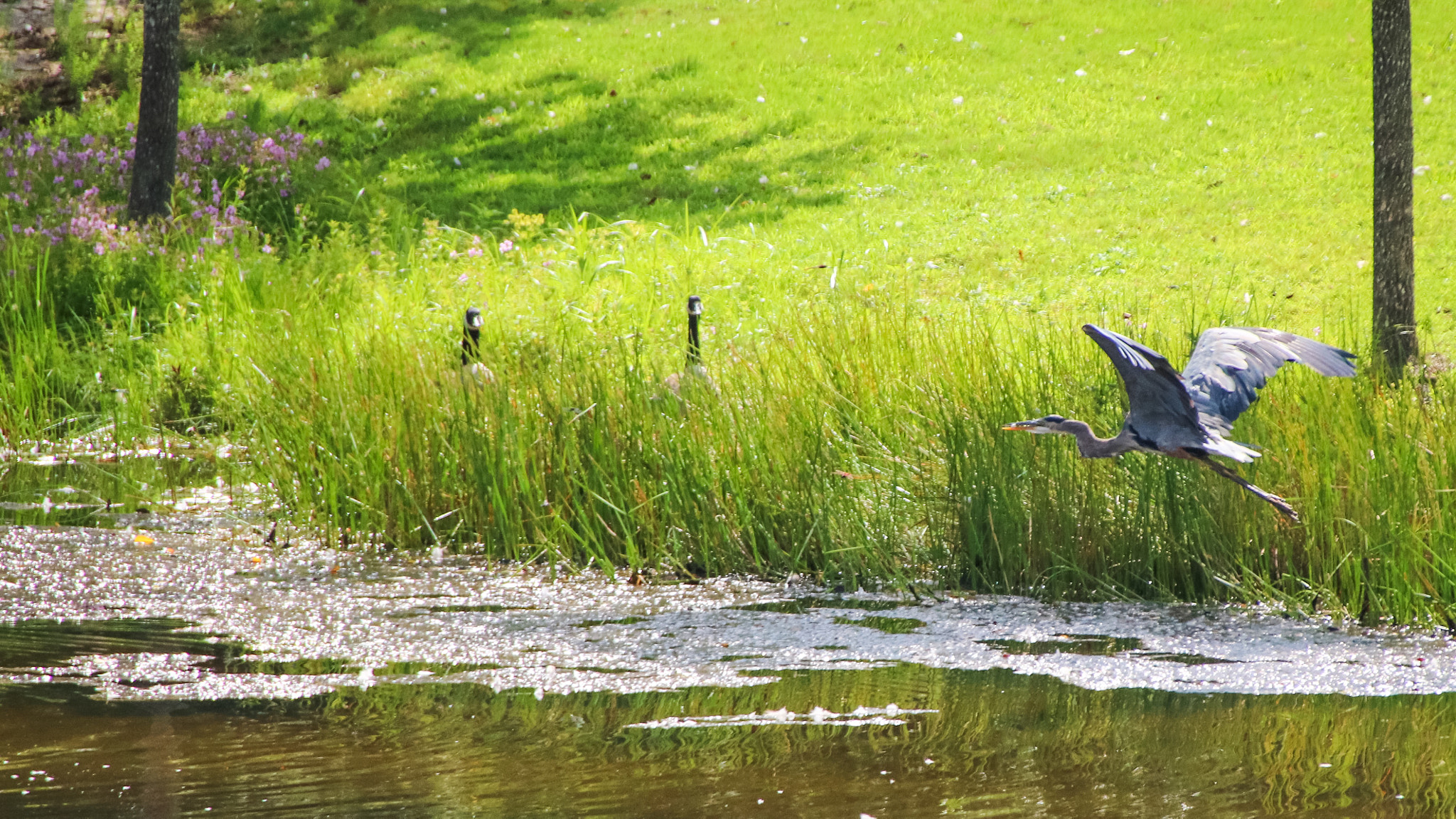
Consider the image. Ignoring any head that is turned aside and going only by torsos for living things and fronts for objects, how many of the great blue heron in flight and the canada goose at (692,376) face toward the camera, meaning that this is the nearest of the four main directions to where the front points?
1

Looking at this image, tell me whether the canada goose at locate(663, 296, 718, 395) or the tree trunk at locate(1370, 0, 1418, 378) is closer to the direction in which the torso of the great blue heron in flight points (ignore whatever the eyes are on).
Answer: the canada goose

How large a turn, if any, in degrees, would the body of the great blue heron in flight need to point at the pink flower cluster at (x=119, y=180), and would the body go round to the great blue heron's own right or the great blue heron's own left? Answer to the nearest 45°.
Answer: approximately 45° to the great blue heron's own right

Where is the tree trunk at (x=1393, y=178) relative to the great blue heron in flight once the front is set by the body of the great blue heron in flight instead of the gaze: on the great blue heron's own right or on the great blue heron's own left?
on the great blue heron's own right

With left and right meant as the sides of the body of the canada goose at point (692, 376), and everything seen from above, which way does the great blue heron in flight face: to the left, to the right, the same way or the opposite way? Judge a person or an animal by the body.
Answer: to the right

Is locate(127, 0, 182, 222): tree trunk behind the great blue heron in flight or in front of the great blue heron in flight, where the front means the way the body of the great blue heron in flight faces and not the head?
in front

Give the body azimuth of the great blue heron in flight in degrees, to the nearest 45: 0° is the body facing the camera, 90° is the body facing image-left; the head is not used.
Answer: approximately 90°

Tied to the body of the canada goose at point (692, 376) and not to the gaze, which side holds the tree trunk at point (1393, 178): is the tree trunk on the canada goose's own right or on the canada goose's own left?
on the canada goose's own left

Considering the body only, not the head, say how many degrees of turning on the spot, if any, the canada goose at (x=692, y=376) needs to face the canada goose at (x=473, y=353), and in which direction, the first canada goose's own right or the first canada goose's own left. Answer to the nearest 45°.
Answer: approximately 135° to the first canada goose's own right

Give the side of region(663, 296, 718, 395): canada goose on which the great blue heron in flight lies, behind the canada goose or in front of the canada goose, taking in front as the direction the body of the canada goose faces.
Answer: in front

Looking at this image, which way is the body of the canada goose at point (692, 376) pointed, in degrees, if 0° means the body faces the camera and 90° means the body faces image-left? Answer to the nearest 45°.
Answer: approximately 0°
